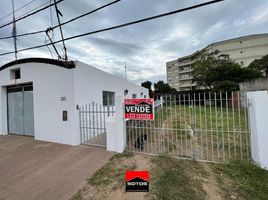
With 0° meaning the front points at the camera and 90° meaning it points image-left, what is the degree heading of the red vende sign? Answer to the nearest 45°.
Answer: approximately 0°

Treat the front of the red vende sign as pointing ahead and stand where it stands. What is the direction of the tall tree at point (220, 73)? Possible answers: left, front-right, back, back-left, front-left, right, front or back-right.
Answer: back-left

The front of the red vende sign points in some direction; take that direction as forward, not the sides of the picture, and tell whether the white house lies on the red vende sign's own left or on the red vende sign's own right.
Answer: on the red vende sign's own right

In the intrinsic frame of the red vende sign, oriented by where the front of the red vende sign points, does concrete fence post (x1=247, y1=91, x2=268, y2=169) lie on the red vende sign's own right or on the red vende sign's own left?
on the red vende sign's own left

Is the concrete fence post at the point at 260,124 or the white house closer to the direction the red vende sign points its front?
the concrete fence post

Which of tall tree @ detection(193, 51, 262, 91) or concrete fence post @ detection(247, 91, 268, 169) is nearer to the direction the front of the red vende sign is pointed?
the concrete fence post

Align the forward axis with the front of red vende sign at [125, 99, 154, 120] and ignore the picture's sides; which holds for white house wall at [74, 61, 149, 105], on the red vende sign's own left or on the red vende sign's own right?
on the red vende sign's own right
